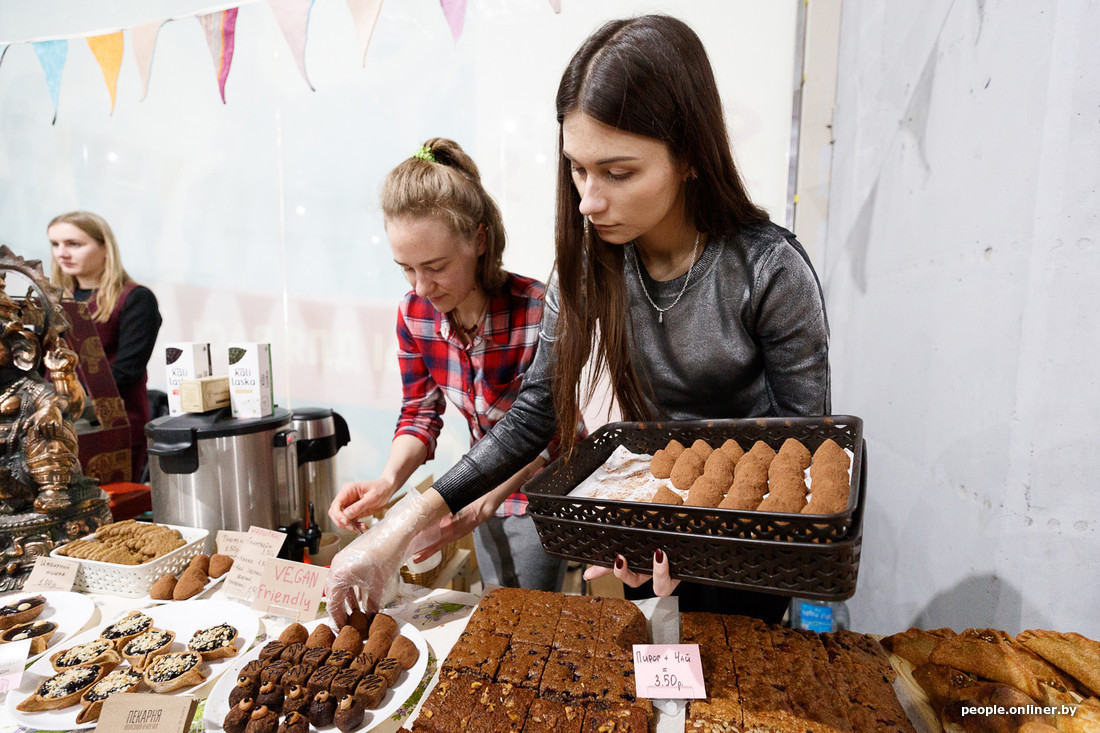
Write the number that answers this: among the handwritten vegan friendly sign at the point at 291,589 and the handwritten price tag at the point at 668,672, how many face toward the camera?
2

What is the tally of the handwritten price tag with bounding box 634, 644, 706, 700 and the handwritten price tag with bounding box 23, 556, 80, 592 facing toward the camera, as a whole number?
2

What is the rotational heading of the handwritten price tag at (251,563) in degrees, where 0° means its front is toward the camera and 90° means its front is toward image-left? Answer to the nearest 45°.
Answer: approximately 0°

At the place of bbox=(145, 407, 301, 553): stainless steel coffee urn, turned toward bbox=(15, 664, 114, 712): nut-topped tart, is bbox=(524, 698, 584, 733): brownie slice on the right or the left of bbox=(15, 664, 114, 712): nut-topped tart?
left

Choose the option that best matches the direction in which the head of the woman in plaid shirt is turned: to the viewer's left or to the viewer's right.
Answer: to the viewer's left

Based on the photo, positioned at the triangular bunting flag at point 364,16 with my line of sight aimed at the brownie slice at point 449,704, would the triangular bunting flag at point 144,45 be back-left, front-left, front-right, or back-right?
back-right

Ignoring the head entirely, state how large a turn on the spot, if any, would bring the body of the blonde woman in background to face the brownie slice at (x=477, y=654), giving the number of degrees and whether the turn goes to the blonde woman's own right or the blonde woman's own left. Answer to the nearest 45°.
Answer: approximately 45° to the blonde woman's own left
